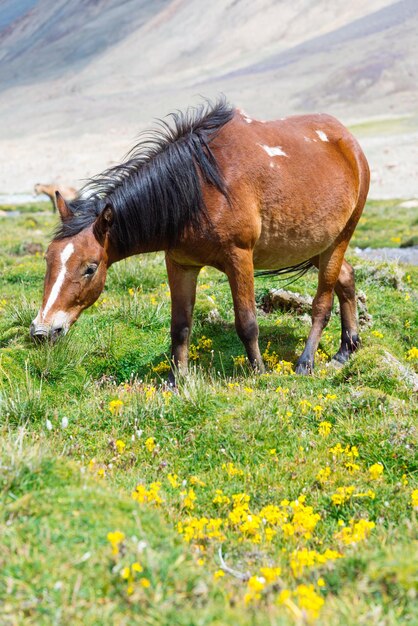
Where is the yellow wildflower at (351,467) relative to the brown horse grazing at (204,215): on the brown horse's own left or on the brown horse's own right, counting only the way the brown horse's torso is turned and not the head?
on the brown horse's own left

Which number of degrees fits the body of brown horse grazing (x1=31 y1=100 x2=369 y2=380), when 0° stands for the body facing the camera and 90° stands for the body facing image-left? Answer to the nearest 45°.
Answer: approximately 45°

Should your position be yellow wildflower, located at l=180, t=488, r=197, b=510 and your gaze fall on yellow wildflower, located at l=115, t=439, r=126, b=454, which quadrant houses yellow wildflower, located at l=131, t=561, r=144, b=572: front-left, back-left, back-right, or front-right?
back-left

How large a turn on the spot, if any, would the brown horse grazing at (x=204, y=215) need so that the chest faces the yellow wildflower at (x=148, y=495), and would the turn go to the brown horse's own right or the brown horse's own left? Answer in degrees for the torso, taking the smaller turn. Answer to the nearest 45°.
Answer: approximately 45° to the brown horse's own left

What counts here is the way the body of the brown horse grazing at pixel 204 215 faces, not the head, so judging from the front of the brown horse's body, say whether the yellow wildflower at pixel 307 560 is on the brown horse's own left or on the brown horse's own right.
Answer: on the brown horse's own left

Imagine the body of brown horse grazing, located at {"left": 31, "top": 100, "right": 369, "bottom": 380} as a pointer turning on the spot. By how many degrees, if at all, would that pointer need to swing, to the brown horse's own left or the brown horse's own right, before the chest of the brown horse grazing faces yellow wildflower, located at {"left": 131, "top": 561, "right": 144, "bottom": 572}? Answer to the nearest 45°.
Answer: approximately 45° to the brown horse's own left
